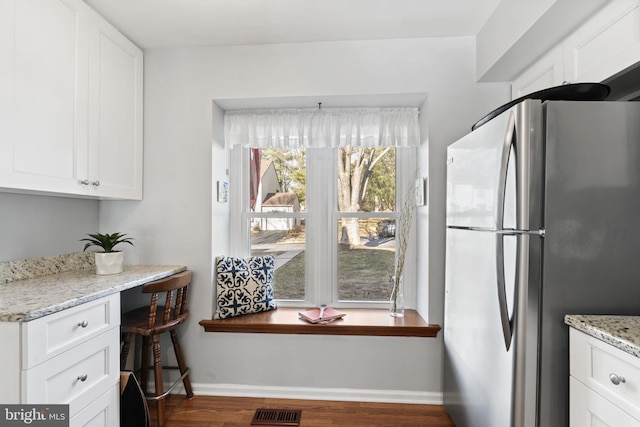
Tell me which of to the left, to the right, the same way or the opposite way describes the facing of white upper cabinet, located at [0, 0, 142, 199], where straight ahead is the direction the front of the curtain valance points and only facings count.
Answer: to the left

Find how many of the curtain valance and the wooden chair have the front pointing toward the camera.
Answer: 1

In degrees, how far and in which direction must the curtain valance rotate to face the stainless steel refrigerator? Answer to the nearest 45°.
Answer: approximately 45° to its left

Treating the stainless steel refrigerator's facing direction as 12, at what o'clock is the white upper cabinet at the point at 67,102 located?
The white upper cabinet is roughly at 1 o'clock from the stainless steel refrigerator.

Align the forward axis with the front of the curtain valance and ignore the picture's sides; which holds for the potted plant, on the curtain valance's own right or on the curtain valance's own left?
on the curtain valance's own right

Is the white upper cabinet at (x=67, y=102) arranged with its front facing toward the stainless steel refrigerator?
yes

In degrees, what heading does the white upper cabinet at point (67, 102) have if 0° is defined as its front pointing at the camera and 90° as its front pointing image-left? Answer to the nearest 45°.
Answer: approximately 315°

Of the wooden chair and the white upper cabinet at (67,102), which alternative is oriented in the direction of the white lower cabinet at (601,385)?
the white upper cabinet

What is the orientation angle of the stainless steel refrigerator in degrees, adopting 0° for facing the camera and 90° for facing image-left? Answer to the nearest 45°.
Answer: approximately 45°

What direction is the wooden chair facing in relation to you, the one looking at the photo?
facing away from the viewer and to the left of the viewer
